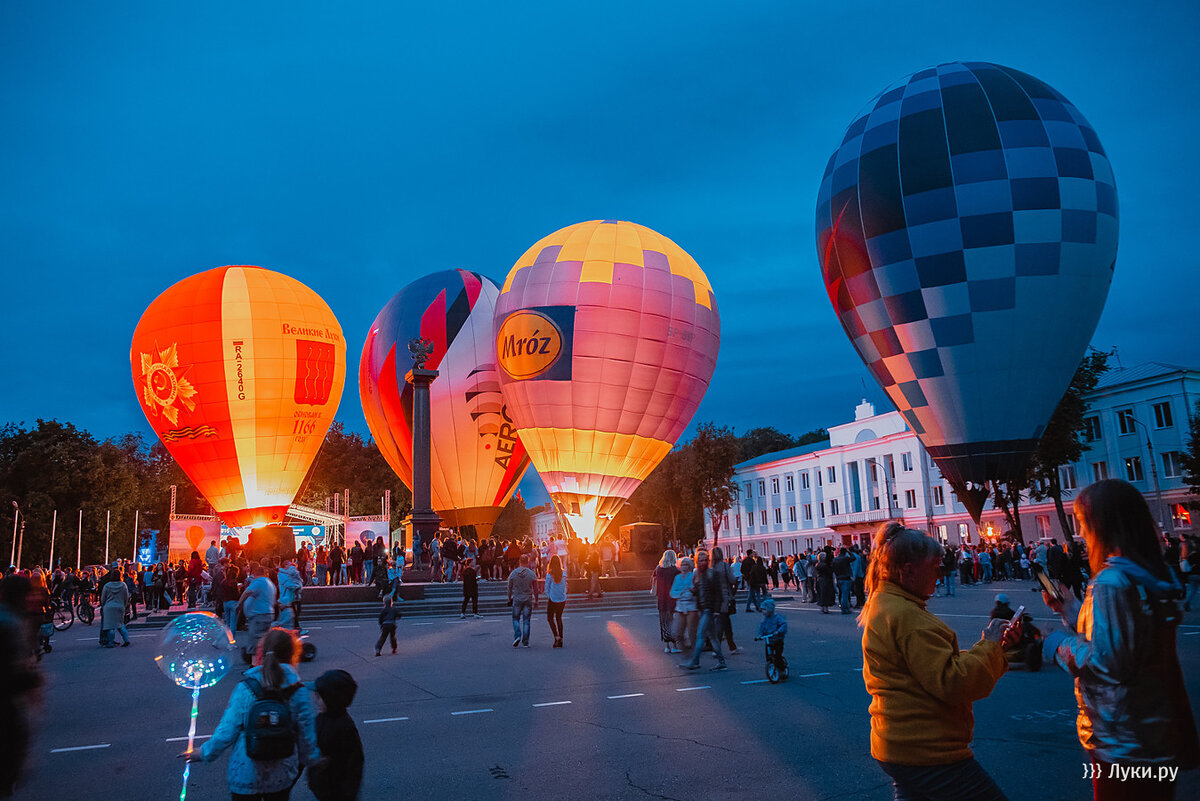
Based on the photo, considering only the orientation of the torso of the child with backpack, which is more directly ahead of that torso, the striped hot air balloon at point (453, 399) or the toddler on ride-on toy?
the striped hot air balloon

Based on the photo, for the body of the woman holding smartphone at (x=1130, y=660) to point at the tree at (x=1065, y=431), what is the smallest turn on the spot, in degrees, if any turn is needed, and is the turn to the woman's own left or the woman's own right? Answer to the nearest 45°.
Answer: approximately 90° to the woman's own right

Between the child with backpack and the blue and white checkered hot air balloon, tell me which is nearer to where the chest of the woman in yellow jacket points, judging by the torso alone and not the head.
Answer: the blue and white checkered hot air balloon

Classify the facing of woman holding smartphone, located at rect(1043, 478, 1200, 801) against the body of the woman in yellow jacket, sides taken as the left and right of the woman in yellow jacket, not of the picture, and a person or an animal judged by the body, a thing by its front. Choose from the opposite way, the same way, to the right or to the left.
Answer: the opposite way

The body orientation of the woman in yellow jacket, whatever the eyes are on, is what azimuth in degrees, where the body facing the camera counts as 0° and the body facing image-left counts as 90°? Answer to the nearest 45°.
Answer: approximately 270°

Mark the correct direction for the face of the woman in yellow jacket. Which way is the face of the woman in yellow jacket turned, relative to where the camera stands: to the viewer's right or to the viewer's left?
to the viewer's right

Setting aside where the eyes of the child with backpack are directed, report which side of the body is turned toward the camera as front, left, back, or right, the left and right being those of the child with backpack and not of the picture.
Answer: back

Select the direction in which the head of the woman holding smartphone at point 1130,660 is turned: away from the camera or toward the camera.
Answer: away from the camera
